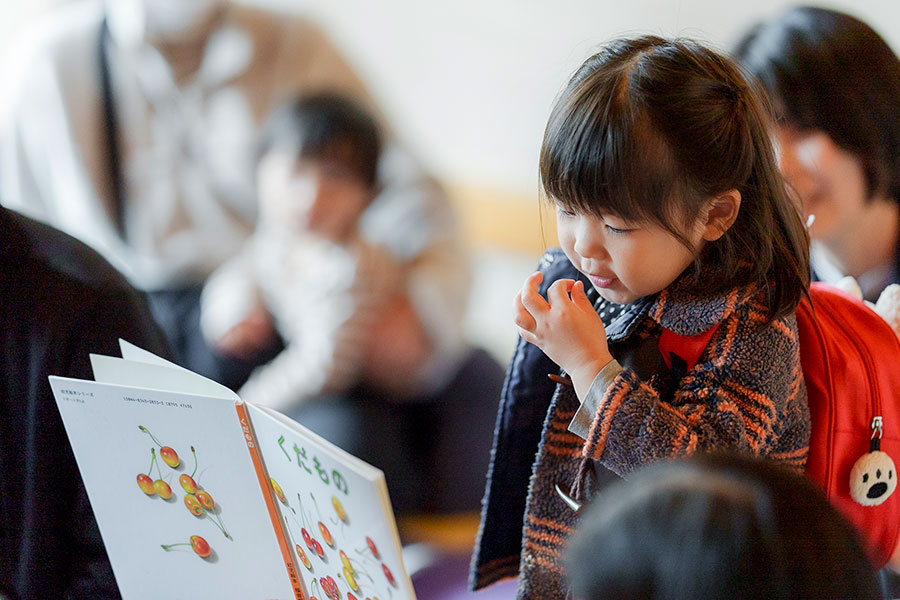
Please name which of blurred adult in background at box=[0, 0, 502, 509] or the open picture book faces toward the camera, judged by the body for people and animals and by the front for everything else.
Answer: the blurred adult in background

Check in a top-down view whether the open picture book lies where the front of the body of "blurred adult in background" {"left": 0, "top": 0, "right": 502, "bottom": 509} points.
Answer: yes

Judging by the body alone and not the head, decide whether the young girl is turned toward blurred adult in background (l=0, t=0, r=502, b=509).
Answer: no

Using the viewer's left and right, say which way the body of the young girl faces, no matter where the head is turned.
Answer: facing the viewer and to the left of the viewer

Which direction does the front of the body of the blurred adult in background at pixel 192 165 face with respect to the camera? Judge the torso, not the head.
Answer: toward the camera

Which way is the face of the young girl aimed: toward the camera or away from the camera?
toward the camera

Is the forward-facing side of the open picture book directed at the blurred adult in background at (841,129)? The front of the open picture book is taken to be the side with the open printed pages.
no
